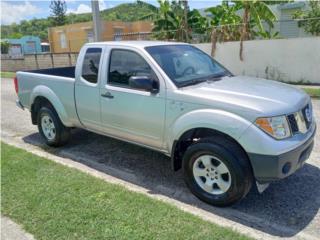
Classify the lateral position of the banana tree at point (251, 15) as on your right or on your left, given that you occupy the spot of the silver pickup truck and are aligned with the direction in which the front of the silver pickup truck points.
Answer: on your left

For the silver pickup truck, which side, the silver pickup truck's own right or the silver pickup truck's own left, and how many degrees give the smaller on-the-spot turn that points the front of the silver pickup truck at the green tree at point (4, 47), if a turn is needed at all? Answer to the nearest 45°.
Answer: approximately 180°

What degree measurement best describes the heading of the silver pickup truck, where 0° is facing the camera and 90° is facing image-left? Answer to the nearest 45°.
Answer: approximately 315°

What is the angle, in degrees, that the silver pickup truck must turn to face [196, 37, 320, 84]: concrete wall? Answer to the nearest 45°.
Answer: approximately 90° to its left

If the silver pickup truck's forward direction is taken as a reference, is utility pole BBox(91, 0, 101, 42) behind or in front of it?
behind

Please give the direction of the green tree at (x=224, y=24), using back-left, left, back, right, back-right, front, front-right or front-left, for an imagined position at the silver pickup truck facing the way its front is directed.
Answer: back-left

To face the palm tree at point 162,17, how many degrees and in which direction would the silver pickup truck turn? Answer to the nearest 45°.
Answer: approximately 135° to its left

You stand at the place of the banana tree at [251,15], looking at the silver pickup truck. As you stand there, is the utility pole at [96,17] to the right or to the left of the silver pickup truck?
right
